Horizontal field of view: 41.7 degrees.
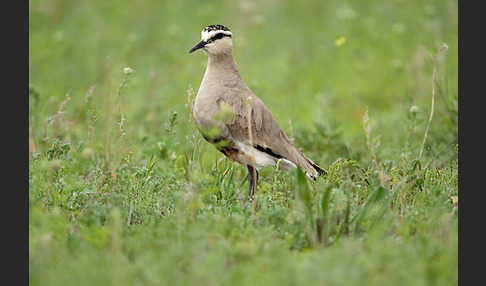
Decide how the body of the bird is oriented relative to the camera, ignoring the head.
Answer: to the viewer's left
